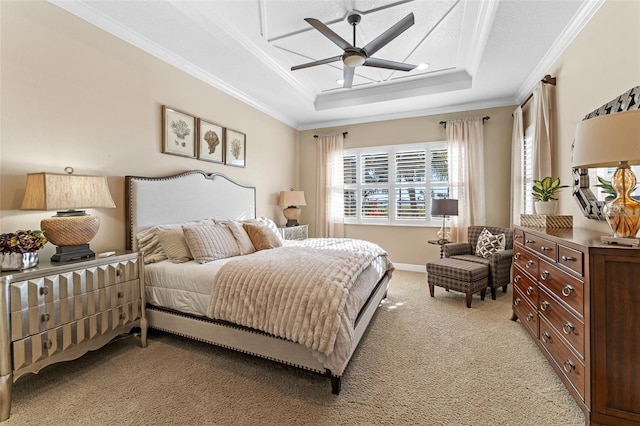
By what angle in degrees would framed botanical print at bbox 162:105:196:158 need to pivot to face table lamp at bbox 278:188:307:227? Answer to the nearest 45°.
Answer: approximately 90° to its left

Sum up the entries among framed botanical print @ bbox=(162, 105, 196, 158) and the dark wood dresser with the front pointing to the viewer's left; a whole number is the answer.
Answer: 1

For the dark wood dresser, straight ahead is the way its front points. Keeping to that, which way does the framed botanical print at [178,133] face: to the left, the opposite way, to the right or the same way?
the opposite way

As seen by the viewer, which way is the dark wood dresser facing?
to the viewer's left

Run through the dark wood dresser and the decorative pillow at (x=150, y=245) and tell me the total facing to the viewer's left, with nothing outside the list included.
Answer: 1

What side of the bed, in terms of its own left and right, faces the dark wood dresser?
front

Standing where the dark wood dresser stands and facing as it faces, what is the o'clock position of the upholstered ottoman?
The upholstered ottoman is roughly at 2 o'clock from the dark wood dresser.

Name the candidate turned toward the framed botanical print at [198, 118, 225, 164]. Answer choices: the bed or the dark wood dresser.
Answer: the dark wood dresser

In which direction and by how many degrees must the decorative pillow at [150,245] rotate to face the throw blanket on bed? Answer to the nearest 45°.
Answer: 0° — it already faces it

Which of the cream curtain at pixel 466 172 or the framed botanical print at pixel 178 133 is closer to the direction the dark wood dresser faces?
the framed botanical print

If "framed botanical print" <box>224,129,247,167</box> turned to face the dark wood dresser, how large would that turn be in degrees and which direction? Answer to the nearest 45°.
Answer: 0° — it already faces it

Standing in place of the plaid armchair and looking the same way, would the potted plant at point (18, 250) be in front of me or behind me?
in front

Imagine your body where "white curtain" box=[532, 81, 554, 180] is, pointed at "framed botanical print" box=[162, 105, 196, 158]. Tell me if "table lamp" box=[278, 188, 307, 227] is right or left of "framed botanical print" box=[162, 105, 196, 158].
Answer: right
